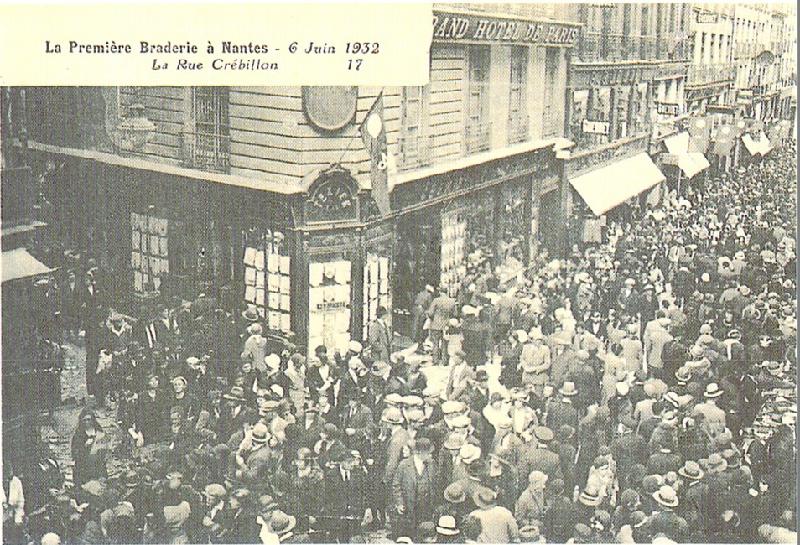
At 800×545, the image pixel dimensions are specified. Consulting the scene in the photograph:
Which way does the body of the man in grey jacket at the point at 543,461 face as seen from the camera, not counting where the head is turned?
away from the camera

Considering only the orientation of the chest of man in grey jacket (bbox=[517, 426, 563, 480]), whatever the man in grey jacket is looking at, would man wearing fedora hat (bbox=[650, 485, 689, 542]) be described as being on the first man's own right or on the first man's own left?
on the first man's own right

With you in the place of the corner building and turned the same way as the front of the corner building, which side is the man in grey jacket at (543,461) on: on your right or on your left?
on your left

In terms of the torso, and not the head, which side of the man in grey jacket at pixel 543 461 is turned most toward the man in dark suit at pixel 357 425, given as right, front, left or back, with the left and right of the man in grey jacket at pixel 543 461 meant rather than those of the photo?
left

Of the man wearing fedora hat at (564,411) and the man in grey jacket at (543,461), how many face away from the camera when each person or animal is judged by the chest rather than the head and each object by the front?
2

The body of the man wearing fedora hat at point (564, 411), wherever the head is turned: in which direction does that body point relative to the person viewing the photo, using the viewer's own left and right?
facing away from the viewer

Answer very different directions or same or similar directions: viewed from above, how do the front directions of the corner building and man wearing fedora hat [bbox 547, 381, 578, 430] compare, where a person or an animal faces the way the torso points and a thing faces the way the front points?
very different directions

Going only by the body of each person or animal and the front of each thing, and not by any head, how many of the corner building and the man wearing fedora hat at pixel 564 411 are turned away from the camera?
1
